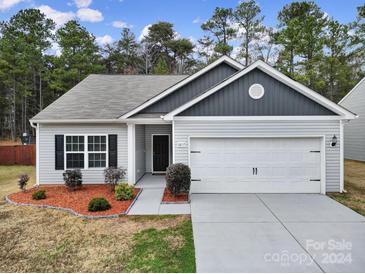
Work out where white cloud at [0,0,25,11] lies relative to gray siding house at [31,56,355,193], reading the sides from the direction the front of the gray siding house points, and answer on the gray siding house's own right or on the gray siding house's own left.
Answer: on the gray siding house's own right

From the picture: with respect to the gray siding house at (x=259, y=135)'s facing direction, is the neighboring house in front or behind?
behind

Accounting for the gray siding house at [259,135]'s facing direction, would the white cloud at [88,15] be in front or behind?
behind

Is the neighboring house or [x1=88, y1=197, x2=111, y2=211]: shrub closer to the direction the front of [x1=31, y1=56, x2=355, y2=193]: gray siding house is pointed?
the shrub

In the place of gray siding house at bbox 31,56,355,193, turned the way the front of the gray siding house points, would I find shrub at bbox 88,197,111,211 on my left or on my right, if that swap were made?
on my right

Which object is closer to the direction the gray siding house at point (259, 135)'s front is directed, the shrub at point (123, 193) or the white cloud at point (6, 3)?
the shrub

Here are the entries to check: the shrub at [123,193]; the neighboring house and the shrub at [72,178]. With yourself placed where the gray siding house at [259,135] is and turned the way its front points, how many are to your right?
2

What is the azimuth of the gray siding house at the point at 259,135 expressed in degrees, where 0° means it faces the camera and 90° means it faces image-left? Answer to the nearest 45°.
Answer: approximately 0°

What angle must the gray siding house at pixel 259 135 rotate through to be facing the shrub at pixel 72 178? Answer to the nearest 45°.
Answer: approximately 90° to its right

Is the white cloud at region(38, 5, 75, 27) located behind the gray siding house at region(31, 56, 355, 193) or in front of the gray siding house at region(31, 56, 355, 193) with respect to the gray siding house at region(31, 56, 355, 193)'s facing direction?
behind

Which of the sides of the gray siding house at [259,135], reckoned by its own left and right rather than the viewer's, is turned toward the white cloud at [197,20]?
back

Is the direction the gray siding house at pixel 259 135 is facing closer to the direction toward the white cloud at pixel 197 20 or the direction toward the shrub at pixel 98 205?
the shrub
